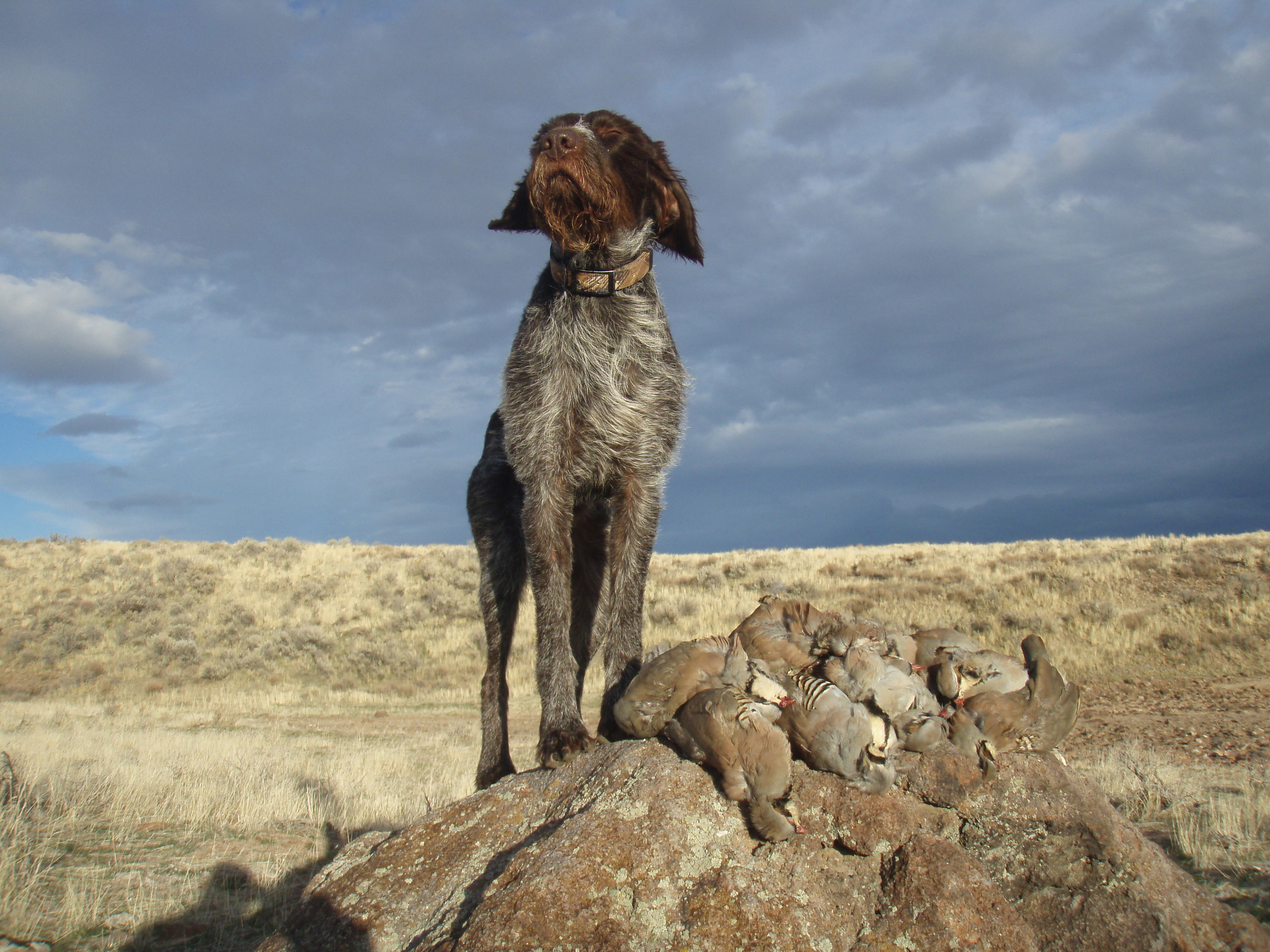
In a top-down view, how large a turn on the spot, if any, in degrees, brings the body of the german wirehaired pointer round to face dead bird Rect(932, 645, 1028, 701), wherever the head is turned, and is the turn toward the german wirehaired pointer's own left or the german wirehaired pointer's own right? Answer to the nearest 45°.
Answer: approximately 45° to the german wirehaired pointer's own left

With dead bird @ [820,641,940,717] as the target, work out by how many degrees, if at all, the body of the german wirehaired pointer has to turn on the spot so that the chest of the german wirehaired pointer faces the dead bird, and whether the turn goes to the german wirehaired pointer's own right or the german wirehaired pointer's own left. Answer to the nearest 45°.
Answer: approximately 45° to the german wirehaired pointer's own left

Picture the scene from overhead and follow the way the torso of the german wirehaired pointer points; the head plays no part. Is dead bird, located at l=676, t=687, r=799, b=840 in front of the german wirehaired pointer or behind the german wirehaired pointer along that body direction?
in front

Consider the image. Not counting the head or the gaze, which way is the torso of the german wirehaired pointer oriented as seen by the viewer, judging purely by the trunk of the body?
toward the camera
